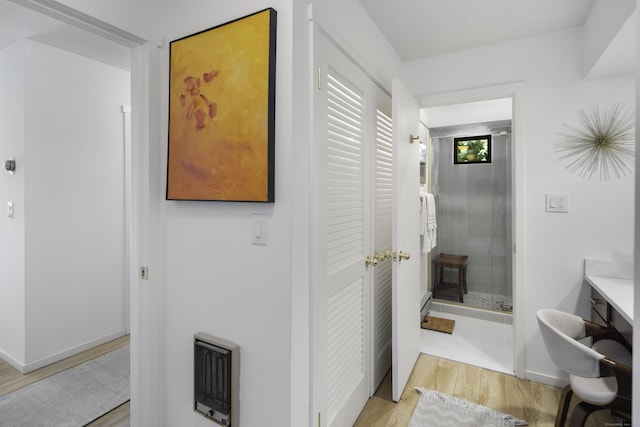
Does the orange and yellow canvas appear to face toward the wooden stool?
no

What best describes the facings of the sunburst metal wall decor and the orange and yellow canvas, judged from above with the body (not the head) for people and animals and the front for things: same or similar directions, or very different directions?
same or similar directions

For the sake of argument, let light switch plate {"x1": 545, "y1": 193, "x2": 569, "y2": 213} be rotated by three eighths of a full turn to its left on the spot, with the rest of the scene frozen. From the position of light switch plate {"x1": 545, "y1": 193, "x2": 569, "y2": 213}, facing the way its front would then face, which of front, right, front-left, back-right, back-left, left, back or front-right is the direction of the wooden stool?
left

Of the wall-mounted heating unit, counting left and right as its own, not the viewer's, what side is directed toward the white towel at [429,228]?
back

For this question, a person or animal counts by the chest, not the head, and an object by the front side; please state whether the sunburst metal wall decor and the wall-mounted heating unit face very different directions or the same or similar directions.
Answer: same or similar directions

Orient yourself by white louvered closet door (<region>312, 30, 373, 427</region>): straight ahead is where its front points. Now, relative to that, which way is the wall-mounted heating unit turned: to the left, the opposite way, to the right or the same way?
to the right

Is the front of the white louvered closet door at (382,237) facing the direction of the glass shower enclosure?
no

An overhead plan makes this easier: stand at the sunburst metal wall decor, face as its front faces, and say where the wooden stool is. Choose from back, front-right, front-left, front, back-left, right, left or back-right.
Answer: back-right

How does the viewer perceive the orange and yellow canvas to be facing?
facing the viewer and to the left of the viewer

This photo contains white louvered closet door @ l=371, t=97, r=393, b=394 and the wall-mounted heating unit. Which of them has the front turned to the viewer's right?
the white louvered closet door

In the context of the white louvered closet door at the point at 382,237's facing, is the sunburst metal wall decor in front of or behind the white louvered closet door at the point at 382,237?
in front

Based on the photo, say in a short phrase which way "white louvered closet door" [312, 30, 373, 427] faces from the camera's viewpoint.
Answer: facing the viewer and to the right of the viewer

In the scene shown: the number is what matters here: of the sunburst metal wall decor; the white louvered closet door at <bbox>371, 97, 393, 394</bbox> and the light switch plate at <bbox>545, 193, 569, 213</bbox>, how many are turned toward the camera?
2

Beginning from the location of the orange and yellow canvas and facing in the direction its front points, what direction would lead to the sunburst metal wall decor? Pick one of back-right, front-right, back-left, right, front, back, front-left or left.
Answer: back-left

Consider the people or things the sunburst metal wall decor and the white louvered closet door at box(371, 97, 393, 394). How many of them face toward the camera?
1

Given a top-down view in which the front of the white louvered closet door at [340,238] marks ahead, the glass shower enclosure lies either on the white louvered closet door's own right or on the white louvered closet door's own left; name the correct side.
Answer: on the white louvered closet door's own left

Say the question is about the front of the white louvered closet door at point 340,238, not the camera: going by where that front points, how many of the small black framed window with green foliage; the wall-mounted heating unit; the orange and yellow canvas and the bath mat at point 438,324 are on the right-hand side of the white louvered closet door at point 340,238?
2

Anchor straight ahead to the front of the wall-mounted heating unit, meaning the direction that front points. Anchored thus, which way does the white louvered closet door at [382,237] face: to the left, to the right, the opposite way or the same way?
to the left

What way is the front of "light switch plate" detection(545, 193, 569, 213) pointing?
toward the camera

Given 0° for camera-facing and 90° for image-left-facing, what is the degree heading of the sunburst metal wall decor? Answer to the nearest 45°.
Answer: approximately 0°
